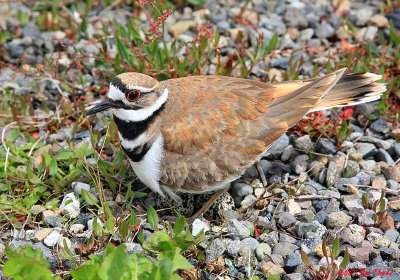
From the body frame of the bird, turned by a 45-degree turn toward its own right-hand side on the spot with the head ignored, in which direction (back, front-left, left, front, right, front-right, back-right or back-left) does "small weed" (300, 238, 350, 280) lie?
back

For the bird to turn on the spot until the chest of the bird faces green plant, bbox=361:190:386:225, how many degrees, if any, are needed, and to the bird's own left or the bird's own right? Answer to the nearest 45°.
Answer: approximately 180°

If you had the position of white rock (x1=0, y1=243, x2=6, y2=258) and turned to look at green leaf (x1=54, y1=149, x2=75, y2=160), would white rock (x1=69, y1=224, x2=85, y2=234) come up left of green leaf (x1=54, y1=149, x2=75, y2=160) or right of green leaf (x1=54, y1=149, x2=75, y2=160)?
right

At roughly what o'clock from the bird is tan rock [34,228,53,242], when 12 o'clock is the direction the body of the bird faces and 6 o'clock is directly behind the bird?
The tan rock is roughly at 11 o'clock from the bird.

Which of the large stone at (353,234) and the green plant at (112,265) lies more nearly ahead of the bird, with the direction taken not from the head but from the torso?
the green plant

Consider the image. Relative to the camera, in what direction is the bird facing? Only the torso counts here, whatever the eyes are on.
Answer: to the viewer's left

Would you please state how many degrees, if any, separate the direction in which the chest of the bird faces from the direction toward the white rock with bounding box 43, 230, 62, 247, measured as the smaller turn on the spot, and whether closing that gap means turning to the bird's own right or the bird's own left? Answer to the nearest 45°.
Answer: approximately 45° to the bird's own left

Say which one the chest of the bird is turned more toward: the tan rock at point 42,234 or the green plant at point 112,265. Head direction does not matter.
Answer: the tan rock

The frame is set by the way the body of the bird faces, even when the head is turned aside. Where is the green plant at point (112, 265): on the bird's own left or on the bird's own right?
on the bird's own left

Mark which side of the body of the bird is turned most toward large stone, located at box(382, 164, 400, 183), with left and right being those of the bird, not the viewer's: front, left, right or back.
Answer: back

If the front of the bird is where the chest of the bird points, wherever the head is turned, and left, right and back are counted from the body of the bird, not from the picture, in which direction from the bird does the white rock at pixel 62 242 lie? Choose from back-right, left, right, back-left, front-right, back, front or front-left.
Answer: front-left
